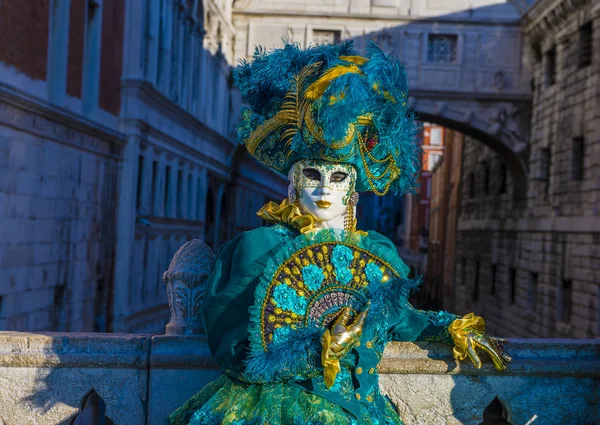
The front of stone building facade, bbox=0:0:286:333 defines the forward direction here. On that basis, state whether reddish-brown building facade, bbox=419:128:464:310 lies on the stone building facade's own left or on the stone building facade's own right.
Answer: on the stone building facade's own left

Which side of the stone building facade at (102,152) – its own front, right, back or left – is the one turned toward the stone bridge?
left

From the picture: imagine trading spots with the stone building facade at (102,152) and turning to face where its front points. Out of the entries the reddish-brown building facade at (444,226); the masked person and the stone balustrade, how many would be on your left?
1

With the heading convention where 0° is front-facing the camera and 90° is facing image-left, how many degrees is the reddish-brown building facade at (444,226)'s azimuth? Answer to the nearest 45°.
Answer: approximately 45°

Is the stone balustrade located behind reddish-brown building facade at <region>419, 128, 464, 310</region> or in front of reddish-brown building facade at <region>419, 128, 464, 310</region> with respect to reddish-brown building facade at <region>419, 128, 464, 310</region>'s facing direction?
in front

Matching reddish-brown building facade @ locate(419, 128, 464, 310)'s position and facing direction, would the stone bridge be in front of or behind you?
in front

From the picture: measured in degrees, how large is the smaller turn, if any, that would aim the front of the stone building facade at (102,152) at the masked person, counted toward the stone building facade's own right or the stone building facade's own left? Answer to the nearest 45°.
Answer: approximately 45° to the stone building facade's own right

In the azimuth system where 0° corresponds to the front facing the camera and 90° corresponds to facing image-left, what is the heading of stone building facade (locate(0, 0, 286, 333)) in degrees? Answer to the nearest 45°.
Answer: approximately 315°

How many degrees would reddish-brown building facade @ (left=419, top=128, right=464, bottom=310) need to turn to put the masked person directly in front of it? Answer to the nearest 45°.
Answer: approximately 45° to its left
